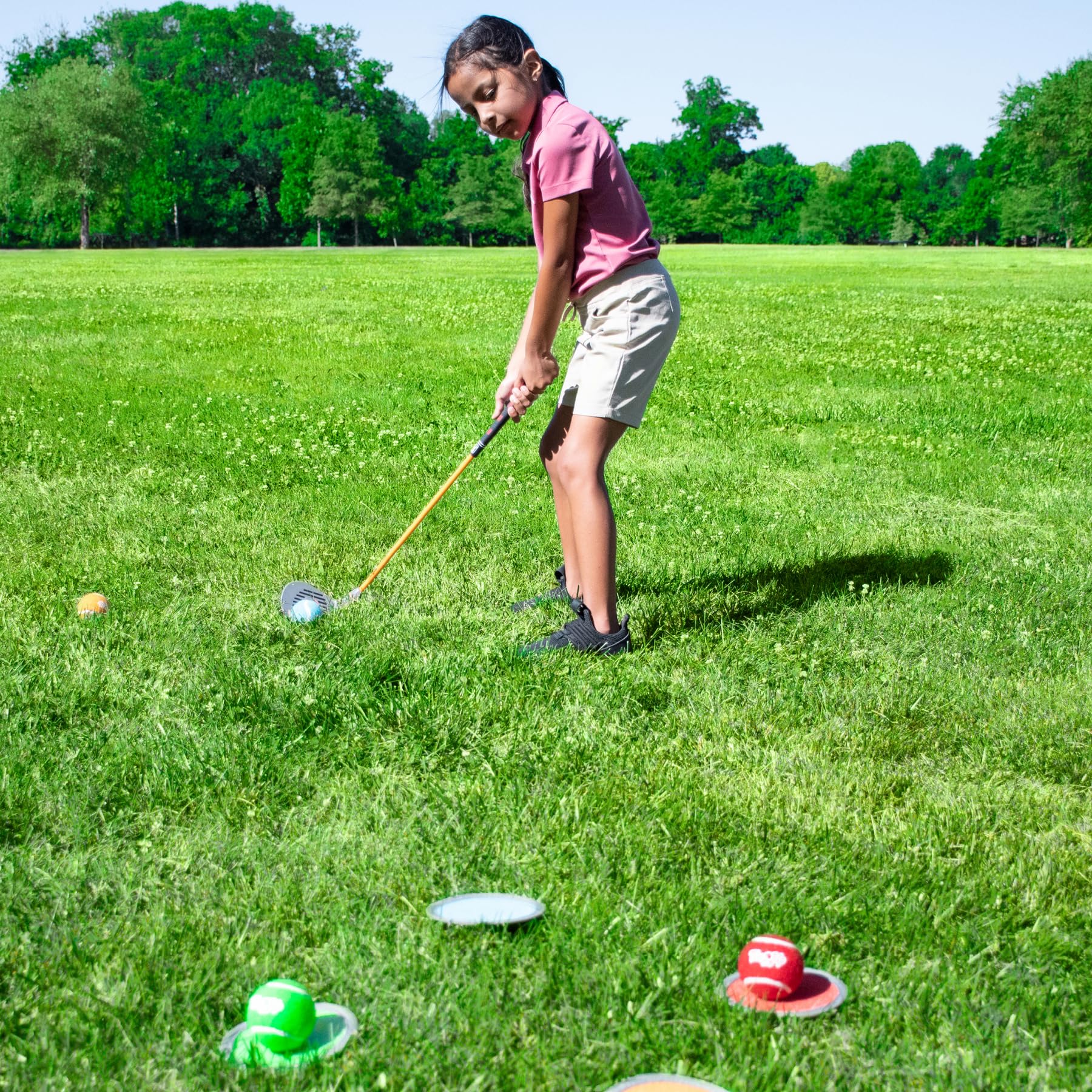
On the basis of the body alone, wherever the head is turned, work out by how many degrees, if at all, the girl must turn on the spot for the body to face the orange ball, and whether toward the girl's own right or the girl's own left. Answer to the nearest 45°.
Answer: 0° — they already face it

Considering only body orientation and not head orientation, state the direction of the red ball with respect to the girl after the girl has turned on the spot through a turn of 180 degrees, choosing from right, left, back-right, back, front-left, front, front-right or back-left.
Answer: right

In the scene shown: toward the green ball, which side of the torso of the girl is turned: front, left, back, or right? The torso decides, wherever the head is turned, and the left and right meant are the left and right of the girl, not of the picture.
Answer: left

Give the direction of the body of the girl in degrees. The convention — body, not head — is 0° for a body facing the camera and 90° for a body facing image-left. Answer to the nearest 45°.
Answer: approximately 90°

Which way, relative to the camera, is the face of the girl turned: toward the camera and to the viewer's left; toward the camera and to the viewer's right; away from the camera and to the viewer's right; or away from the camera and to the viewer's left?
toward the camera and to the viewer's left
